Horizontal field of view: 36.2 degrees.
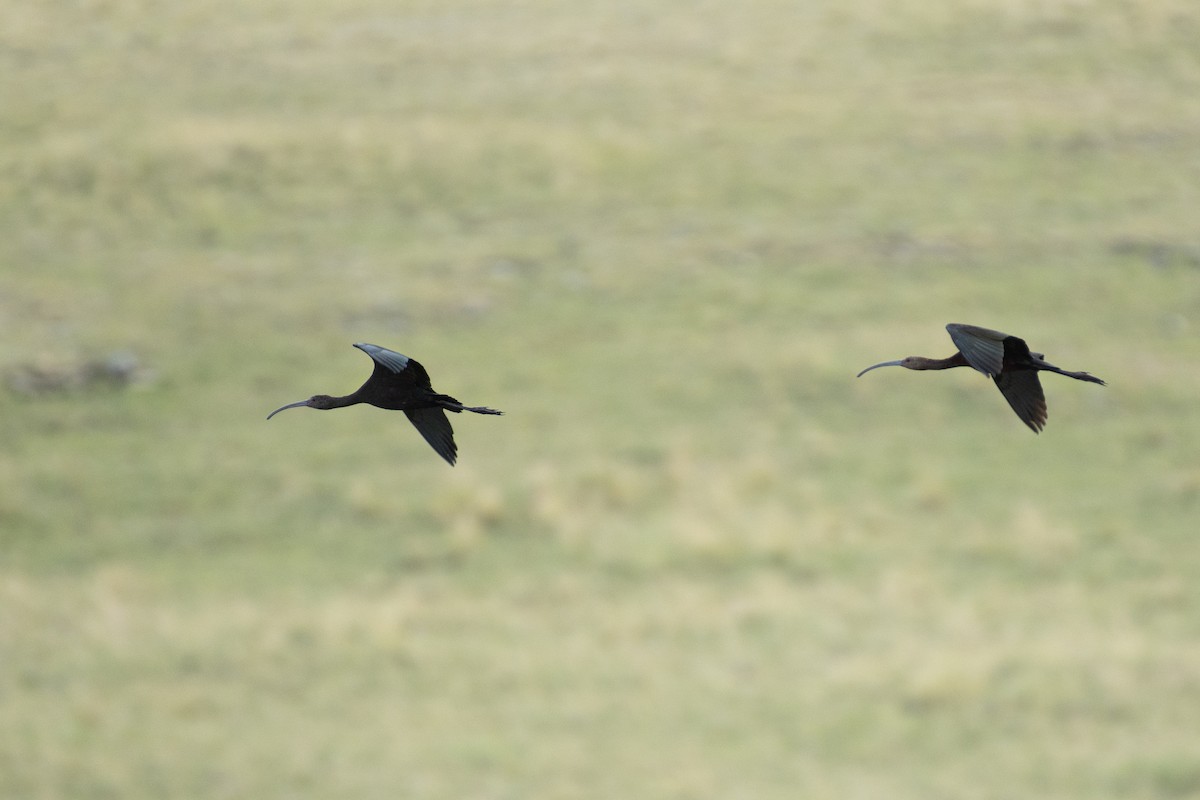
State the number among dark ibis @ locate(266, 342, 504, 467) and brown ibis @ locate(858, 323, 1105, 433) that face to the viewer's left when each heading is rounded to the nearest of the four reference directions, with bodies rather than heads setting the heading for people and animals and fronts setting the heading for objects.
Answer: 2

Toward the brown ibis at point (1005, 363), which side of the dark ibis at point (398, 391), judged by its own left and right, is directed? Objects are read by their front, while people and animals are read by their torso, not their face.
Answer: back

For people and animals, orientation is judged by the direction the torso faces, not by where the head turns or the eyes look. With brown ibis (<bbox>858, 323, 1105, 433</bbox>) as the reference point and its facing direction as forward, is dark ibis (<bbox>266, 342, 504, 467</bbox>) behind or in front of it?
in front

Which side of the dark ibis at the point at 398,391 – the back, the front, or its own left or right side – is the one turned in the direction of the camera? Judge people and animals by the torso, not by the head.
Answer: left

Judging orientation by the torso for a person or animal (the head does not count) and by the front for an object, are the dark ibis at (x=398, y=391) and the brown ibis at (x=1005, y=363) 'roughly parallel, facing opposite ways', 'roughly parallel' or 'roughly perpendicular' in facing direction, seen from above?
roughly parallel

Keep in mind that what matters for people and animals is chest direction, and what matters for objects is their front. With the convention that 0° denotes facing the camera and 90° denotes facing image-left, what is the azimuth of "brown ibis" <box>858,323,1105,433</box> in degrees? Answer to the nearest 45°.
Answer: approximately 90°
